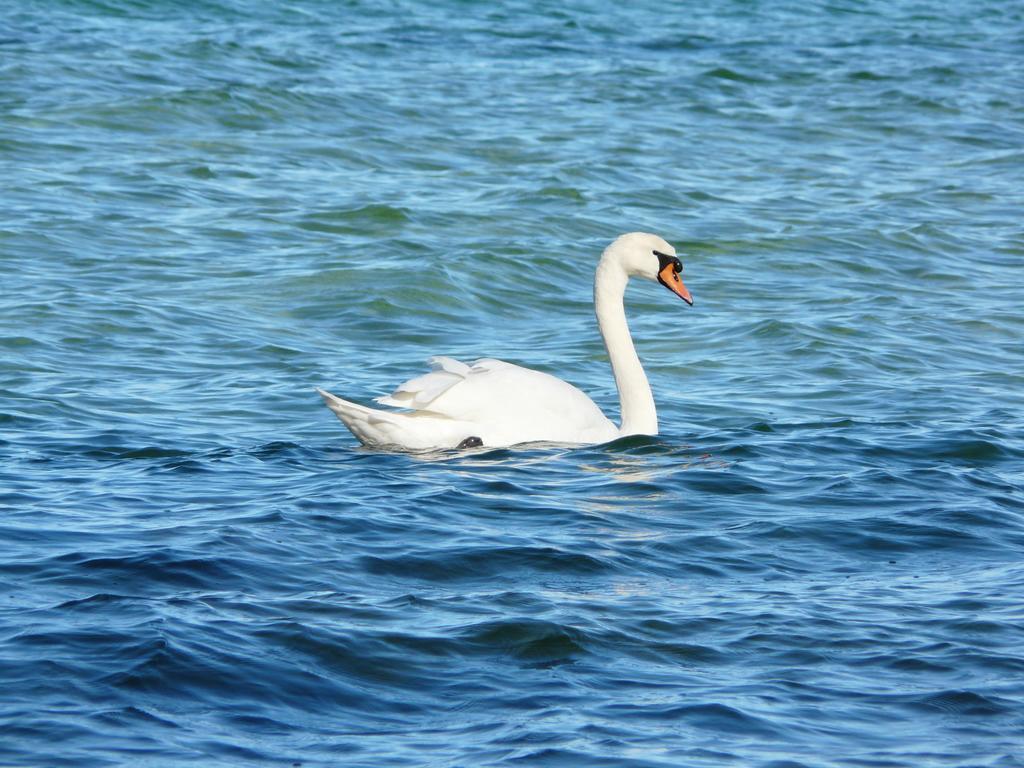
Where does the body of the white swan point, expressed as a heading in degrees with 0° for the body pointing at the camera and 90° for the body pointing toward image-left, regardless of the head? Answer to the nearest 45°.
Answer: approximately 270°
